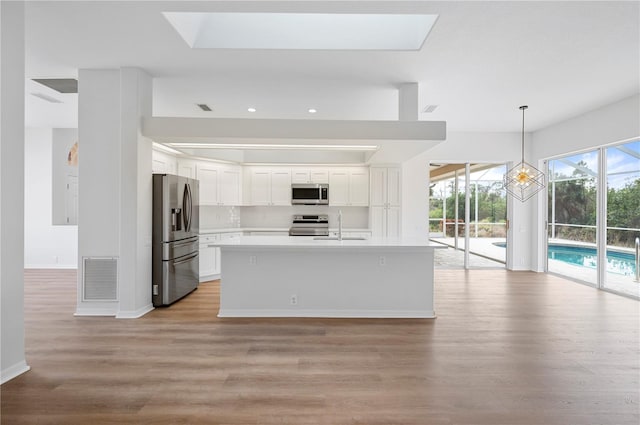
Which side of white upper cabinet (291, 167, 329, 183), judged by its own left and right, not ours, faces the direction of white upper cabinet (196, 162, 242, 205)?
right

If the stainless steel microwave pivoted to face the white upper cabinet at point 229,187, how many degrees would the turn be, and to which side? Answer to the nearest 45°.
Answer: approximately 90° to its right

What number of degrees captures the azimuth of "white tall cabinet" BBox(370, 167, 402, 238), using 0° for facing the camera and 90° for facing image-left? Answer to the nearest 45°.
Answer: approximately 0°

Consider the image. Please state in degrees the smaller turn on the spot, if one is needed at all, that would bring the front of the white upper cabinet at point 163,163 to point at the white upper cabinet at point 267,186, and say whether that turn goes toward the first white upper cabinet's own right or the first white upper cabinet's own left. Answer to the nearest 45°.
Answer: approximately 90° to the first white upper cabinet's own left

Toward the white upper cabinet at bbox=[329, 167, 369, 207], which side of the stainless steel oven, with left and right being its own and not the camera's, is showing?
left

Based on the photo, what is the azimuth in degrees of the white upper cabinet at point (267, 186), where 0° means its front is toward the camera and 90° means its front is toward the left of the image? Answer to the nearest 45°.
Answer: approximately 0°

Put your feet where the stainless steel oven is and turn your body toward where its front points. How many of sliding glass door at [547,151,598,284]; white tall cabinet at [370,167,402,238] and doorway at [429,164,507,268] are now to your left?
3

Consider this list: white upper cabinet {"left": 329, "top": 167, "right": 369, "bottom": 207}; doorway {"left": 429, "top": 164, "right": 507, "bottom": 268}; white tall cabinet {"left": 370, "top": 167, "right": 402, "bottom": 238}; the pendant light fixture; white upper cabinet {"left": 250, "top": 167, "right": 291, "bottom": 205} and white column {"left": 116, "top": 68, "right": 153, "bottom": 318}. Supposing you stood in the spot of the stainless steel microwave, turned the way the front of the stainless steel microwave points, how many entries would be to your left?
4

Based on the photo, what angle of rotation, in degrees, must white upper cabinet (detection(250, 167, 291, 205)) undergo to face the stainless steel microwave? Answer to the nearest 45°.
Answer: approximately 90° to its left

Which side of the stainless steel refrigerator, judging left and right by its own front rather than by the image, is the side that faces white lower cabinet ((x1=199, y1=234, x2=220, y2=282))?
left

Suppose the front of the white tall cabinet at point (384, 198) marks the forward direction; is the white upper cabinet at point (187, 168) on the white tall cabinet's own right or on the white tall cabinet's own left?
on the white tall cabinet's own right
